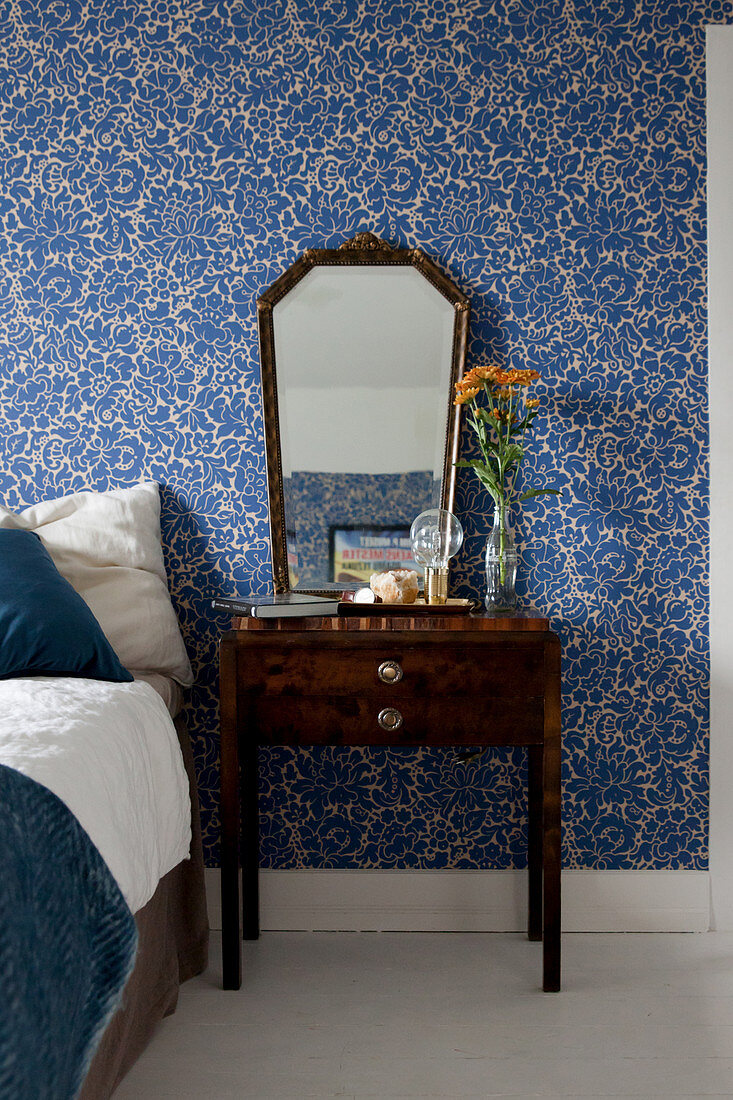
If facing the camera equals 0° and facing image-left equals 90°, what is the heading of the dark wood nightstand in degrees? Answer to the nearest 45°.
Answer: approximately 0°

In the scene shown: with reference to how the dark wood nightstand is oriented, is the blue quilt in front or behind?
in front

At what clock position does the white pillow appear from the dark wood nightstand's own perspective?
The white pillow is roughly at 4 o'clock from the dark wood nightstand.

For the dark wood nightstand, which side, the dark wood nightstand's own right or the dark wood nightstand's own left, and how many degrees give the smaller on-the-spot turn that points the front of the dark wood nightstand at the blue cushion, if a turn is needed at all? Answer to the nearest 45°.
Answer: approximately 90° to the dark wood nightstand's own right
